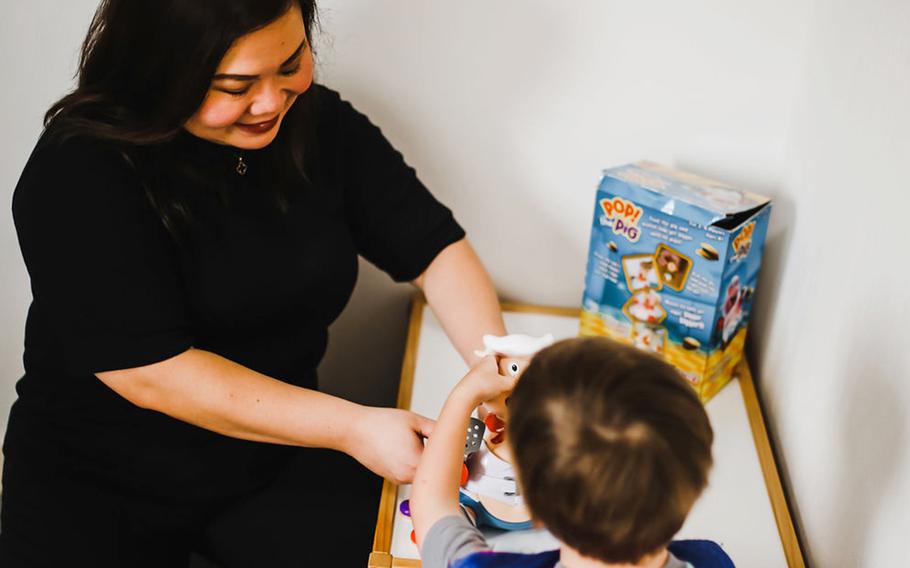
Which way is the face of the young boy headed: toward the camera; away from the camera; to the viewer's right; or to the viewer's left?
away from the camera

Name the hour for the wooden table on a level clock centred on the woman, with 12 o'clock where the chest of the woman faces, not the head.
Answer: The wooden table is roughly at 11 o'clock from the woman.

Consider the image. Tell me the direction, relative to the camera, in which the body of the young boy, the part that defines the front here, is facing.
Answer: away from the camera

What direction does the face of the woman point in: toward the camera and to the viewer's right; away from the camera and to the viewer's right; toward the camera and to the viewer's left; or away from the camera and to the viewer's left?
toward the camera and to the viewer's right

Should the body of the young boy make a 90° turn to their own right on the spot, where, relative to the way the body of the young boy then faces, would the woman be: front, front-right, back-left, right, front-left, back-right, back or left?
back-left

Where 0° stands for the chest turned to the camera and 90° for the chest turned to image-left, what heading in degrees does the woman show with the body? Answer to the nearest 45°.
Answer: approximately 315°
